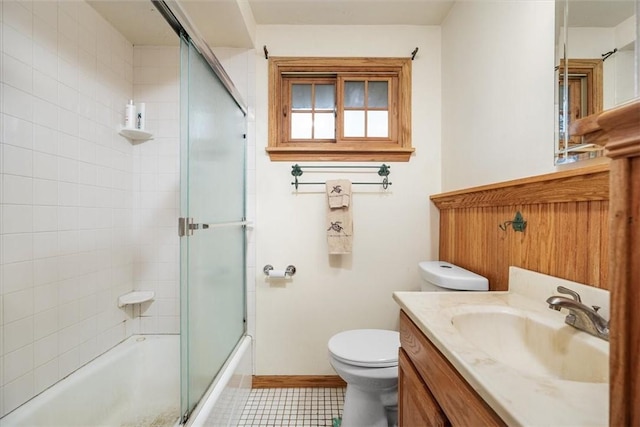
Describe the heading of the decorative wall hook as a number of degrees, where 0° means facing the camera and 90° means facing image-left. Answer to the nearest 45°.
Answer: approximately 45°

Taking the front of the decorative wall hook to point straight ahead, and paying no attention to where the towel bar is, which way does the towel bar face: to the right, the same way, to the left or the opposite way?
to the left

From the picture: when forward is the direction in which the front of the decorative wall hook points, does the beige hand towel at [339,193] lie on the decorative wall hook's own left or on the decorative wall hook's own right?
on the decorative wall hook's own right

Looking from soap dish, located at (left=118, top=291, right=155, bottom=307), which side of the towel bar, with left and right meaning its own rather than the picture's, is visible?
right
